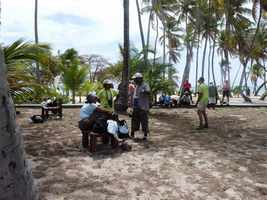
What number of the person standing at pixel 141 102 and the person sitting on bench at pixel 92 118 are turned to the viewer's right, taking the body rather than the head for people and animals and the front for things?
1

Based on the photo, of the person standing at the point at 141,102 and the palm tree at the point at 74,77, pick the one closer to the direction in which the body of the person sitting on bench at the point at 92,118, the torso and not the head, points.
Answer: the person standing

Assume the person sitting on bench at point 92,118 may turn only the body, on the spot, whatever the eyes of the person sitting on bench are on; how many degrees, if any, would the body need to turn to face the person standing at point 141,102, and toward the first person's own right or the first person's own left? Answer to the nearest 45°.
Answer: approximately 45° to the first person's own left

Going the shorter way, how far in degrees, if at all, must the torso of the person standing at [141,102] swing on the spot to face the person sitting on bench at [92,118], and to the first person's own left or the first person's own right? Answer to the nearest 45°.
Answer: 0° — they already face them

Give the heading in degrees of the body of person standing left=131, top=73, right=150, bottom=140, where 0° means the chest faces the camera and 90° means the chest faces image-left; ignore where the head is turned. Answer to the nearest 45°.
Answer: approximately 45°
